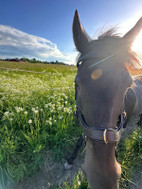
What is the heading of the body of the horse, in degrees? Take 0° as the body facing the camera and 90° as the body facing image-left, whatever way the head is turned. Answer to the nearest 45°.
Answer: approximately 0°
